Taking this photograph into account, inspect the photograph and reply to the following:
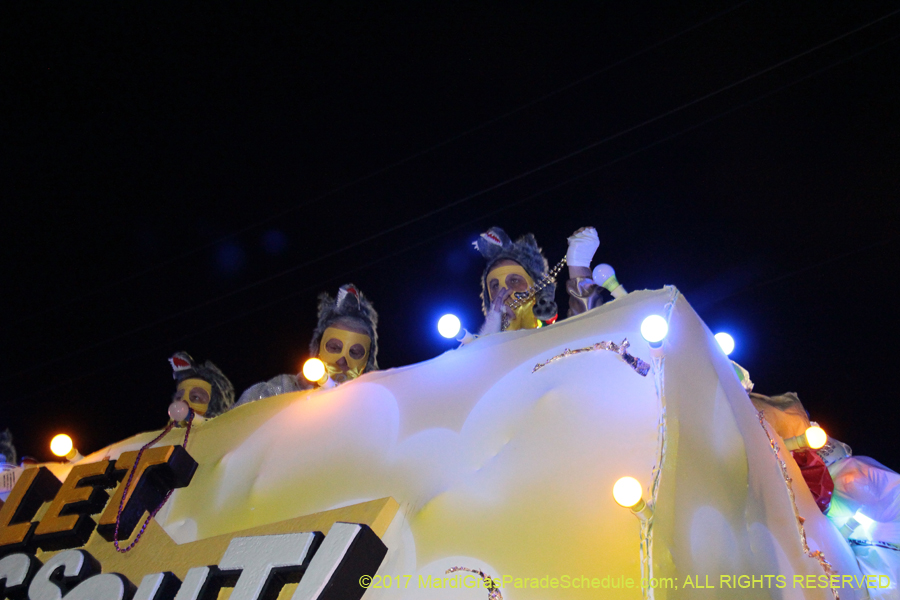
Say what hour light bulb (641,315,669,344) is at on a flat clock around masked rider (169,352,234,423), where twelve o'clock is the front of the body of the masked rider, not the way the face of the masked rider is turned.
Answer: The light bulb is roughly at 10 o'clock from the masked rider.

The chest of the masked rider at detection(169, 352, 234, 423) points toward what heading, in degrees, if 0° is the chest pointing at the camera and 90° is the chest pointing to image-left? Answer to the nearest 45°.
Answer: approximately 45°

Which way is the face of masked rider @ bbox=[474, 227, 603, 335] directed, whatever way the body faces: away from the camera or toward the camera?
toward the camera

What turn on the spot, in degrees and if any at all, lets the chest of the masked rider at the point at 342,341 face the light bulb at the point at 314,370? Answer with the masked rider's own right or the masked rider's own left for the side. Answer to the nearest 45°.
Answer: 0° — they already face it

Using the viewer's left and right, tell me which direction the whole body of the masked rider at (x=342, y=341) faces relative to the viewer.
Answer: facing the viewer

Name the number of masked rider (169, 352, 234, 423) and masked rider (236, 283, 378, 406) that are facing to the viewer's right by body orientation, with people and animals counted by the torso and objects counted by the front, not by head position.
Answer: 0

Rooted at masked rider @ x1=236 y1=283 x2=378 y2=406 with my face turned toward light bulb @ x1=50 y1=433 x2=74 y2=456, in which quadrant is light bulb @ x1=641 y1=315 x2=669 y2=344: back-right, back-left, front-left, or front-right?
back-left

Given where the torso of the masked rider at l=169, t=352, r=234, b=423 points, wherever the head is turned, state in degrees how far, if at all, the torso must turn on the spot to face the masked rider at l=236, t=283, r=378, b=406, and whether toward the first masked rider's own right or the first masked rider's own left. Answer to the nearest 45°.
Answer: approximately 90° to the first masked rider's own left

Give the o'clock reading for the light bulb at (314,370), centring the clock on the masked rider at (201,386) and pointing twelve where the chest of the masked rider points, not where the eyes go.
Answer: The light bulb is roughly at 10 o'clock from the masked rider.
